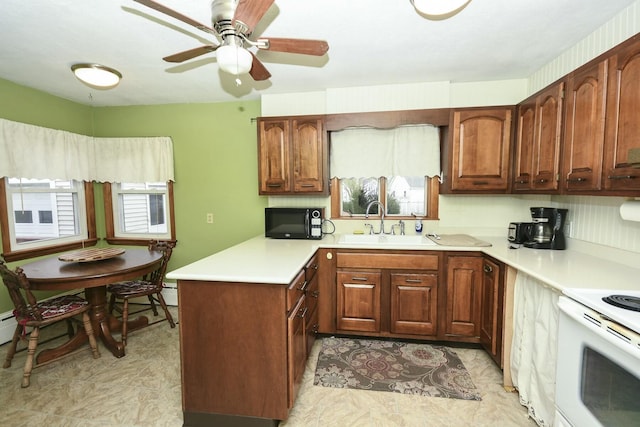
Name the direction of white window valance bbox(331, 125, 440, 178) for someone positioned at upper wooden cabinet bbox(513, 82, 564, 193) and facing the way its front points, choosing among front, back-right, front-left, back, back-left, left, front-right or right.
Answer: front-right

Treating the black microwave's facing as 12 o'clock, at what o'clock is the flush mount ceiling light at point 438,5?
The flush mount ceiling light is roughly at 11 o'clock from the black microwave.

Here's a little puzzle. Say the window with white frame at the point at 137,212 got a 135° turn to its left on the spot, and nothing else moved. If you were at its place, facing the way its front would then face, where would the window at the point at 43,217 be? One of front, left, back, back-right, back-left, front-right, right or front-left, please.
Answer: back-left

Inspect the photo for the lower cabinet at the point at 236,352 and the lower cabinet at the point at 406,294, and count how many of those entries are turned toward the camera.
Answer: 1

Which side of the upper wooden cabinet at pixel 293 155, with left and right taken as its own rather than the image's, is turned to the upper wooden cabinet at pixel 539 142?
left

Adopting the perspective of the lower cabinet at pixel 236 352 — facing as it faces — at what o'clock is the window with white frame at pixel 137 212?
The window with white frame is roughly at 8 o'clock from the lower cabinet.

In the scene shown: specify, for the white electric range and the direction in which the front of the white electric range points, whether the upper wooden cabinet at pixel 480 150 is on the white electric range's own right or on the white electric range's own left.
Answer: on the white electric range's own right

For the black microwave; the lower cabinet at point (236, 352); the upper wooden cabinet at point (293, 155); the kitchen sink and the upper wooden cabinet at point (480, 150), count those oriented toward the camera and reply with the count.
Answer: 4

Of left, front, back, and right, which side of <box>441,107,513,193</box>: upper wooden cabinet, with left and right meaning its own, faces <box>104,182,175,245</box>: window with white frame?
right

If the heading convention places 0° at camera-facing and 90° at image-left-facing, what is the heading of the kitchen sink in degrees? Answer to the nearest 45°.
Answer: approximately 0°
